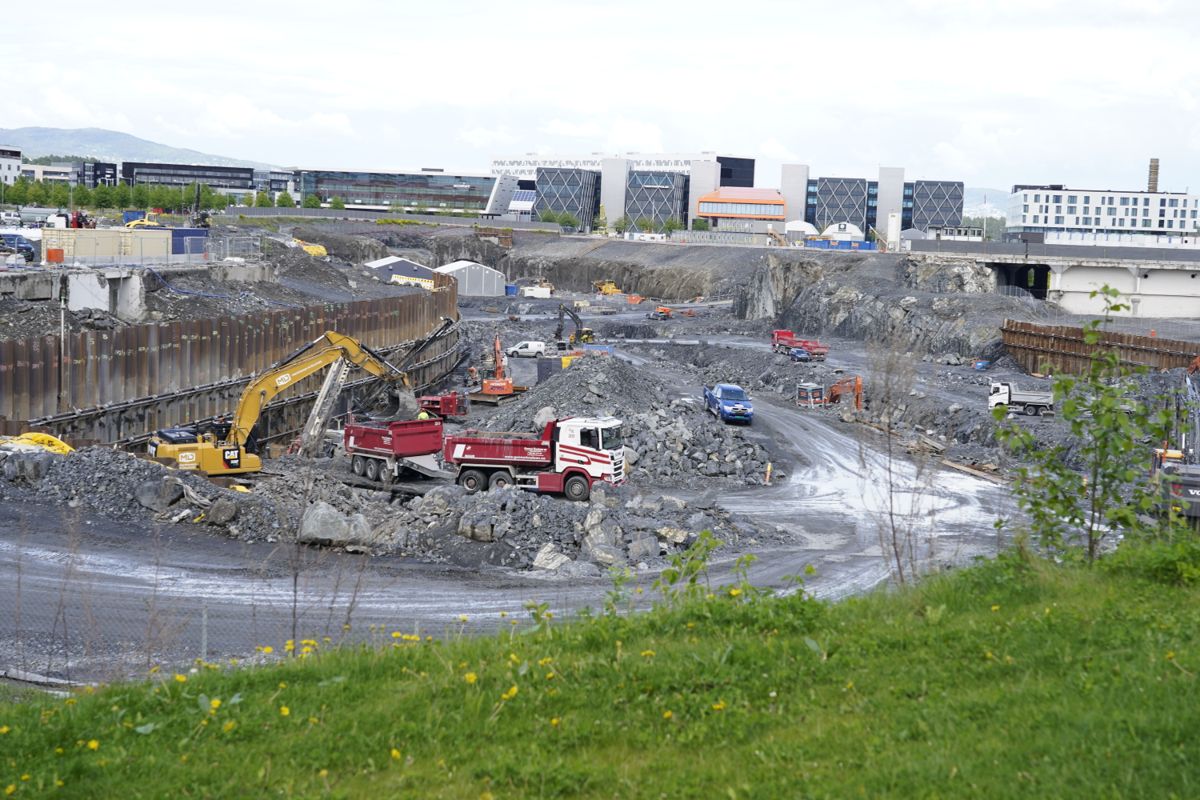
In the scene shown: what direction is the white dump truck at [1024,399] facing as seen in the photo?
to the viewer's left

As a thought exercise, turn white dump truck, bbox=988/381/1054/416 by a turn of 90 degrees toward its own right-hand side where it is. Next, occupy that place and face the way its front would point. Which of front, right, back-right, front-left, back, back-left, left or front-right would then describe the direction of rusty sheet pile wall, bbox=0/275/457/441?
back-left

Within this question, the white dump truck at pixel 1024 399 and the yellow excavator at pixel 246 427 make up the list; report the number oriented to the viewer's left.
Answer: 1

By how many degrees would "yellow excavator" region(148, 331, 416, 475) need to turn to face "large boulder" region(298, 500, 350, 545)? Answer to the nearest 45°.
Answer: approximately 90° to its right

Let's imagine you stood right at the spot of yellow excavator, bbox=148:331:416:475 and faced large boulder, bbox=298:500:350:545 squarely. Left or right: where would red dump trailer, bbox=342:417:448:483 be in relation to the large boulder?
left

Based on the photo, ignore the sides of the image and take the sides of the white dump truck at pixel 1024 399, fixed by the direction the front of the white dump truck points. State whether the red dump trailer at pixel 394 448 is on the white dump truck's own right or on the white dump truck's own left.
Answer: on the white dump truck's own left

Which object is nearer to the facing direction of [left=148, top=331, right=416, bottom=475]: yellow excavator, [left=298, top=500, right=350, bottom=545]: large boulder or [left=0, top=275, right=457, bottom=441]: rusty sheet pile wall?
the large boulder

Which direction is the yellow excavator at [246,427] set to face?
to the viewer's right

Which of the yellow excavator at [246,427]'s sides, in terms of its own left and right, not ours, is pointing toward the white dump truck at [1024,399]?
front

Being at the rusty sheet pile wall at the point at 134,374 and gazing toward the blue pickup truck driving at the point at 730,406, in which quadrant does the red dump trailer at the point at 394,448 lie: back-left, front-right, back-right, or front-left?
front-right

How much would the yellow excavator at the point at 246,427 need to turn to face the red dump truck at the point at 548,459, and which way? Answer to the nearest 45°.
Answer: approximately 45° to its right

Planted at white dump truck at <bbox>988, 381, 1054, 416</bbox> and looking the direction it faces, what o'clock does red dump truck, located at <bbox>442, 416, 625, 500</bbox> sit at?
The red dump truck is roughly at 10 o'clock from the white dump truck.
